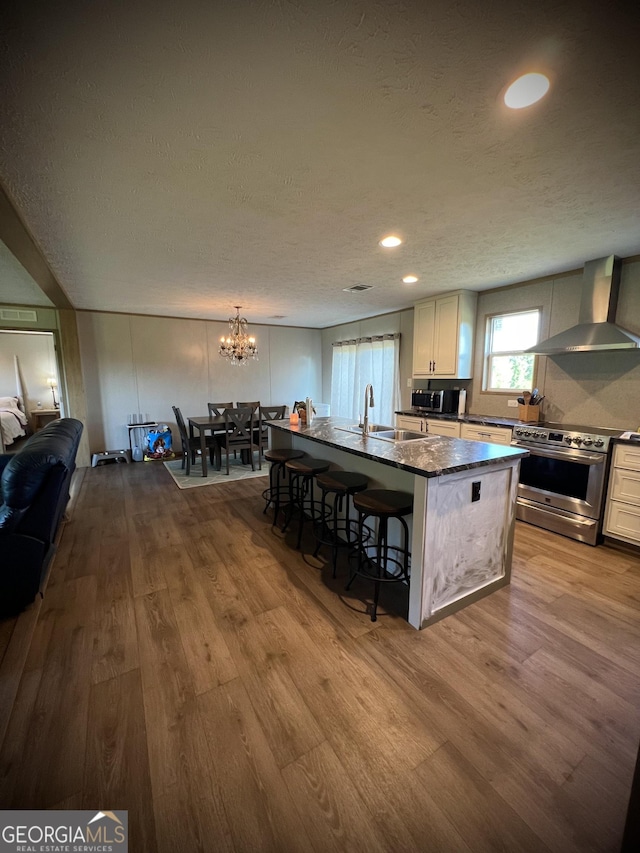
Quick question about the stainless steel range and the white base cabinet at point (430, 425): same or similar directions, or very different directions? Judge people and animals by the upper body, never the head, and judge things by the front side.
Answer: same or similar directions

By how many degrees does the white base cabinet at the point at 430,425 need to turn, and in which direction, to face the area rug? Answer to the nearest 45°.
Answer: approximately 45° to its right

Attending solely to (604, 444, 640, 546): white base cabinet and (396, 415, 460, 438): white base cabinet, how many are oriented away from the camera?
0

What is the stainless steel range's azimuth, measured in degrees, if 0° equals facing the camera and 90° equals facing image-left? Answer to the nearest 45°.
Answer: approximately 45°

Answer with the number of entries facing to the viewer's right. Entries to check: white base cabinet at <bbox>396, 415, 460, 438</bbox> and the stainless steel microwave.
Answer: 0

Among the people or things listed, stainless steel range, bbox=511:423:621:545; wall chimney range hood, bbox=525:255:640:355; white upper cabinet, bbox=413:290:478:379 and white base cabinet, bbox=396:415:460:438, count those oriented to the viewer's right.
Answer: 0

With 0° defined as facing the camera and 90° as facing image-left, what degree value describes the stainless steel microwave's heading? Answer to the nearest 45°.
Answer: approximately 45°

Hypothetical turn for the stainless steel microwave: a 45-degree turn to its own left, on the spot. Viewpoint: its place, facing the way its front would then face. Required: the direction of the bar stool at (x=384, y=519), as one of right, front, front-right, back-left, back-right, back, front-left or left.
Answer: front

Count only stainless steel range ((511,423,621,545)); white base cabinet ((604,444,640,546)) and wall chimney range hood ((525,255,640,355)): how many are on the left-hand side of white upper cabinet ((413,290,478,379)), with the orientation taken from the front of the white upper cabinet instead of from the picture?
3

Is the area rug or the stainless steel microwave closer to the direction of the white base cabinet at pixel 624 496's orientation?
the area rug

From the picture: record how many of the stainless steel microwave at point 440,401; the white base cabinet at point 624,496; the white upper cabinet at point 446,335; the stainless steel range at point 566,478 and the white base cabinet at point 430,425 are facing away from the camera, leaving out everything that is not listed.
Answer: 0

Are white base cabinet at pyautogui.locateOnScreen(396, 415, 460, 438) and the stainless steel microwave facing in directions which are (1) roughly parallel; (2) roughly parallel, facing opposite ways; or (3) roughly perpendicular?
roughly parallel

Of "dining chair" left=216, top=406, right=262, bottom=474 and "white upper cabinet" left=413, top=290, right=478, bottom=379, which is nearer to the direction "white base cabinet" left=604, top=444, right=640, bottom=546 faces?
the dining chair

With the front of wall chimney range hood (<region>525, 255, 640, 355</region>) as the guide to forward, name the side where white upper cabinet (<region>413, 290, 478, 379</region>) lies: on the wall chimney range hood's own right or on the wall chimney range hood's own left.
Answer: on the wall chimney range hood's own right
